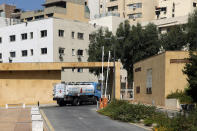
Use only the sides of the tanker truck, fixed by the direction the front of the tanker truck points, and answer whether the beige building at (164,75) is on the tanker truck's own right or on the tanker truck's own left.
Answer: on the tanker truck's own right

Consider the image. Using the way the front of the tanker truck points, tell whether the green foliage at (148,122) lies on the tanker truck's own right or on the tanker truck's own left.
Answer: on the tanker truck's own right

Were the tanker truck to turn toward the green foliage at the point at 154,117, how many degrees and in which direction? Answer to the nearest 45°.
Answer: approximately 135° to its right

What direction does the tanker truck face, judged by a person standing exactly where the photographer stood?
facing away from the viewer and to the right of the viewer

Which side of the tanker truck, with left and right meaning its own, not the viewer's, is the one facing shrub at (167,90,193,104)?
right
